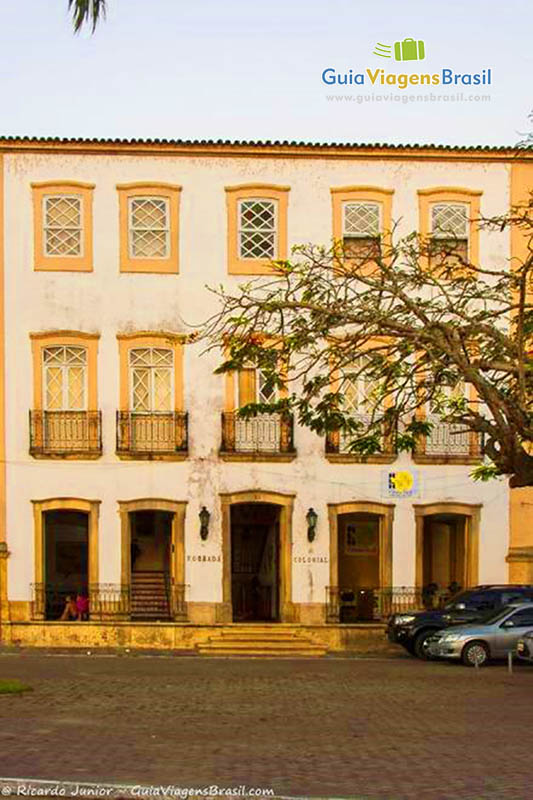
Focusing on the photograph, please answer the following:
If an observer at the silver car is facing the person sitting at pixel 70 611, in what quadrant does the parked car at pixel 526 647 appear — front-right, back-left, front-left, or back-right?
back-left

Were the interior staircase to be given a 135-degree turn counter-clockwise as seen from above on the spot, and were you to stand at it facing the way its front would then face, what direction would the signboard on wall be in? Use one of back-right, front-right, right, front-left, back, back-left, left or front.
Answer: front-right

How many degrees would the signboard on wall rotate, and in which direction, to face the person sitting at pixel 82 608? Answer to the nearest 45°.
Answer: approximately 90° to its right

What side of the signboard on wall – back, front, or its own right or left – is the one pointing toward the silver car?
front
